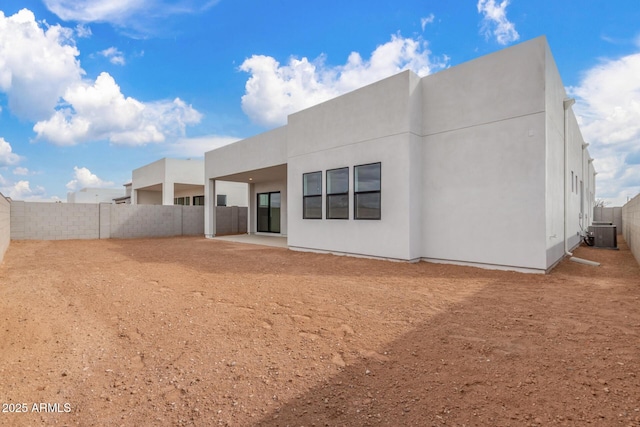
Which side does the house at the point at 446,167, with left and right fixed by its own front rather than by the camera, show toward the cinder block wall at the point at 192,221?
left

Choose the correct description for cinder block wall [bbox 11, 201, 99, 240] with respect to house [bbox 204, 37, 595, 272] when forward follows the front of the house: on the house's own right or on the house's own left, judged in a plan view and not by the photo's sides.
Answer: on the house's own left

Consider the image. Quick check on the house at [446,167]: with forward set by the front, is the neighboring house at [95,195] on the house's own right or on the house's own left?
on the house's own left

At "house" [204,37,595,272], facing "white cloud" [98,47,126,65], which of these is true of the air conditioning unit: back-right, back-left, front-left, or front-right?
back-right

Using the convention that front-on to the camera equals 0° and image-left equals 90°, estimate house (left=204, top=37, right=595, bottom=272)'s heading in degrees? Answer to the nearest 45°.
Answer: approximately 225°

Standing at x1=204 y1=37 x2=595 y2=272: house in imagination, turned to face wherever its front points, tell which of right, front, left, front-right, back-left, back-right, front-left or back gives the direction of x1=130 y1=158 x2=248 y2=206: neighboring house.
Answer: left
